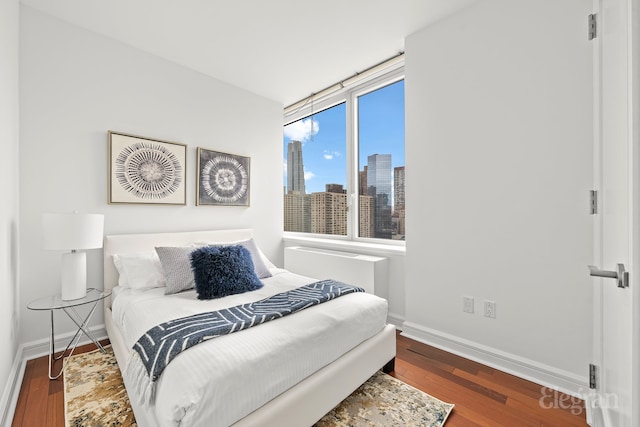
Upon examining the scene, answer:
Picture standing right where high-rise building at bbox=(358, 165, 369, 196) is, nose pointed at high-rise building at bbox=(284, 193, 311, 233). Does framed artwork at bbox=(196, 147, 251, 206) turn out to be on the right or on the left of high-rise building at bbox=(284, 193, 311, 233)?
left

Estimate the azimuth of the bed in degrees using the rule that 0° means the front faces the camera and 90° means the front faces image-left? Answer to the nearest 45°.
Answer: approximately 315°

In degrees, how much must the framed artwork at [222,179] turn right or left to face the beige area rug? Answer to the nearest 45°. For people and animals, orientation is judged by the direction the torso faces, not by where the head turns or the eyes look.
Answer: approximately 45° to its right

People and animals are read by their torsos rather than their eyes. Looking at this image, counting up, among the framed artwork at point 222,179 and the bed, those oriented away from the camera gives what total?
0

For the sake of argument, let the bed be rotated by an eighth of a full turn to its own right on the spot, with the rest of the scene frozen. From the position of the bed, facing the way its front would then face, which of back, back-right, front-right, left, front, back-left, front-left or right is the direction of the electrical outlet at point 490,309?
left

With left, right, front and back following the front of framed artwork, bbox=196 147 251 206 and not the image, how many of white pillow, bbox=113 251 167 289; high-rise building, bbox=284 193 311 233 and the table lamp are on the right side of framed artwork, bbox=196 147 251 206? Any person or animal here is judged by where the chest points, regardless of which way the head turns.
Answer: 2

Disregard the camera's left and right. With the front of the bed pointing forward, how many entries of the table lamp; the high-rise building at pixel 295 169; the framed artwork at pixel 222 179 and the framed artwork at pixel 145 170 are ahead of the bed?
0

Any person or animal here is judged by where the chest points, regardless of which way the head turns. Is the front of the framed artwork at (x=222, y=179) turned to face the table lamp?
no

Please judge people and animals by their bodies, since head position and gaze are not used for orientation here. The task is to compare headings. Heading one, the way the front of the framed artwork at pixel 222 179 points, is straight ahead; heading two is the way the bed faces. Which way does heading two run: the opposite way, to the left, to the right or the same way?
the same way

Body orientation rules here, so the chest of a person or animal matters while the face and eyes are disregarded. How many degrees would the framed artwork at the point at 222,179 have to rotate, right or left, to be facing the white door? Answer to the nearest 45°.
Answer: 0° — it already faces it

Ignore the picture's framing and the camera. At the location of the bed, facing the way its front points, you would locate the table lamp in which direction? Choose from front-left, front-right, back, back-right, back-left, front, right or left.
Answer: back

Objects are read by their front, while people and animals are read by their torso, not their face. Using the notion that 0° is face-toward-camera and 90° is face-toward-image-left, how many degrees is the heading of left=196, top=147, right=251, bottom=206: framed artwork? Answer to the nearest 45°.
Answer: approximately 315°

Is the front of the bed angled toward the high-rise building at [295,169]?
no
